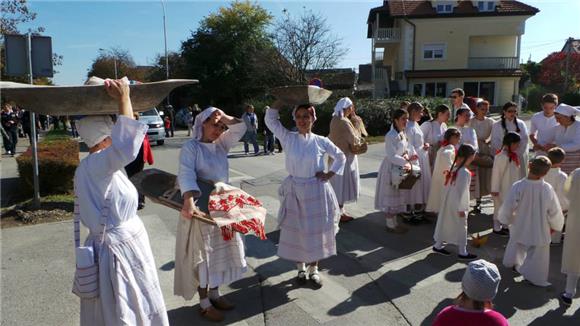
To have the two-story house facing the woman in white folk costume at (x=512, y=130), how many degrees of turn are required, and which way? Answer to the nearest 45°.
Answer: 0° — it already faces them

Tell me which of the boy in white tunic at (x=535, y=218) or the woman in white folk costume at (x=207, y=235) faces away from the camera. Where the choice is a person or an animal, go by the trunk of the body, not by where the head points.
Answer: the boy in white tunic

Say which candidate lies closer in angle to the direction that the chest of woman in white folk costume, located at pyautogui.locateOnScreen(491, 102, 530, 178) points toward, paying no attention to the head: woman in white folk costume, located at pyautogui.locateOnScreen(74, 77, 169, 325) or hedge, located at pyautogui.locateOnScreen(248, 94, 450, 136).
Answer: the woman in white folk costume

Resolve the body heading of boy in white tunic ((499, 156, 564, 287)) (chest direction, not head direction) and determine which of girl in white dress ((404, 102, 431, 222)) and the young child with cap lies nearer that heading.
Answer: the girl in white dress

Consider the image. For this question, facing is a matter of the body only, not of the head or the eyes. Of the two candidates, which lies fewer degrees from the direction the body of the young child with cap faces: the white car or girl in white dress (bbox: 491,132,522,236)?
the girl in white dress

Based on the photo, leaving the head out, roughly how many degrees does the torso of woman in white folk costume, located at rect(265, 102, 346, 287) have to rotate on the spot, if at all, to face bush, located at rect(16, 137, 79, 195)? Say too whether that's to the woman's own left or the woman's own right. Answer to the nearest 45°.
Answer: approximately 135° to the woman's own right

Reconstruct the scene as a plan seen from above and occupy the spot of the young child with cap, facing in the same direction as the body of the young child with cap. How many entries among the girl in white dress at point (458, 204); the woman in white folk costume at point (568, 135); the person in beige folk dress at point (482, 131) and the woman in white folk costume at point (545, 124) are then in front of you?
4

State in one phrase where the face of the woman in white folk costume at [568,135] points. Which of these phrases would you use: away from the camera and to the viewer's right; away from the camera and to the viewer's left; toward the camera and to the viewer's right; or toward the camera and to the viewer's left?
toward the camera and to the viewer's left

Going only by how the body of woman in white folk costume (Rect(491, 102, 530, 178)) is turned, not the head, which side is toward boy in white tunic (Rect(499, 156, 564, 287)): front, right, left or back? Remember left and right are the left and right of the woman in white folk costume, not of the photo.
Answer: front

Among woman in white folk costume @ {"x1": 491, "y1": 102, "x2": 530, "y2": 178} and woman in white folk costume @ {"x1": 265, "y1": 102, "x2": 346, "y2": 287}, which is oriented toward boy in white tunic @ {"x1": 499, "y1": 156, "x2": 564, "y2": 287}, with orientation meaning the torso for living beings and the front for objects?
woman in white folk costume @ {"x1": 491, "y1": 102, "x2": 530, "y2": 178}

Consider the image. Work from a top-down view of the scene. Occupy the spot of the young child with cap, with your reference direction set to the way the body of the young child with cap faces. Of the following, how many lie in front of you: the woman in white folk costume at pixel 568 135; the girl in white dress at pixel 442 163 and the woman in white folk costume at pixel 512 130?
3
